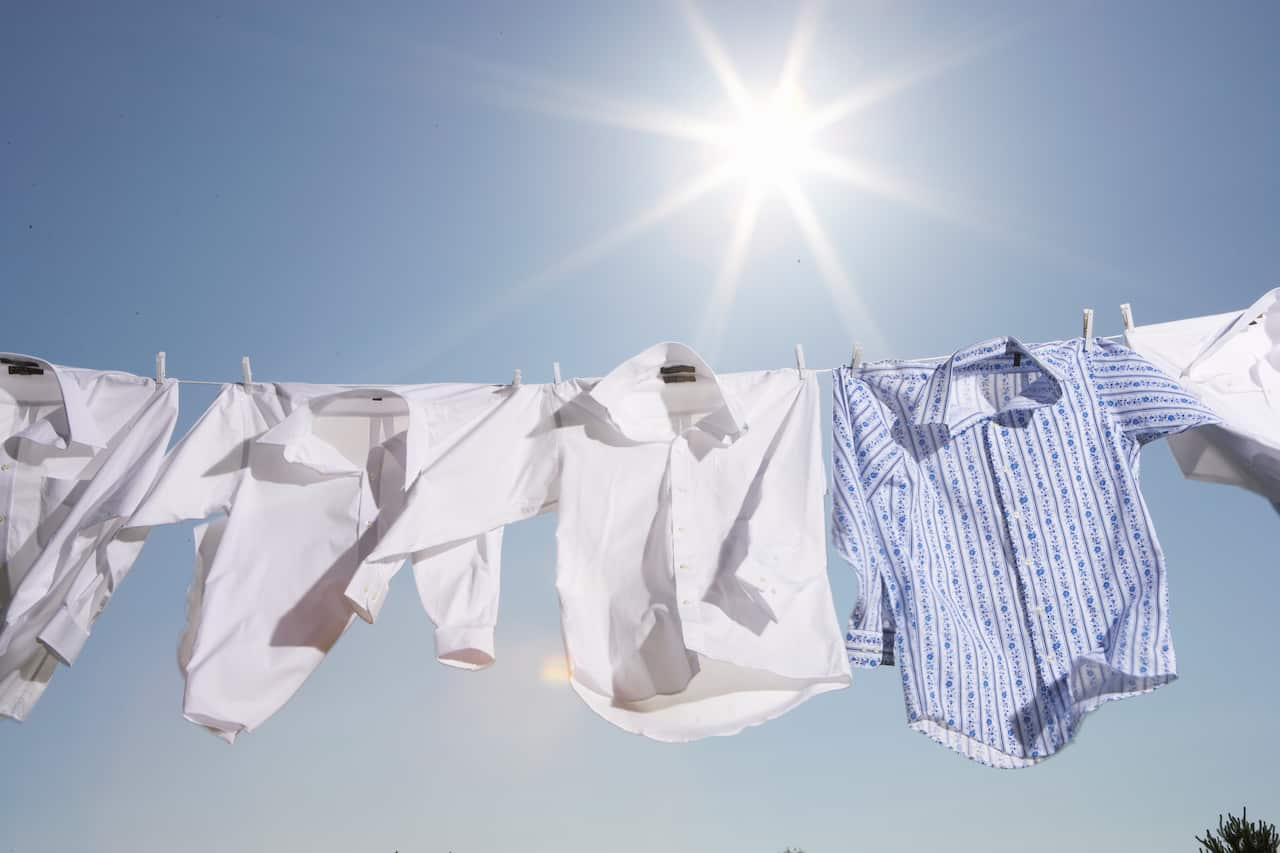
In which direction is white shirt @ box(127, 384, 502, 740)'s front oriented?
toward the camera

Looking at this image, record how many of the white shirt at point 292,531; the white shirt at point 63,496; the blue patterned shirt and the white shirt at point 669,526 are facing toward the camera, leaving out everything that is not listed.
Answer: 4

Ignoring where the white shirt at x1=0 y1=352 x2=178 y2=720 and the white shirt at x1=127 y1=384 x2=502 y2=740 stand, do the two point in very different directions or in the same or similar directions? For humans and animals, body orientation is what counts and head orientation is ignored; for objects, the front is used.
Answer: same or similar directions

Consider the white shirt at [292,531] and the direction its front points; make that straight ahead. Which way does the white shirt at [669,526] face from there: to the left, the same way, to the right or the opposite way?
the same way

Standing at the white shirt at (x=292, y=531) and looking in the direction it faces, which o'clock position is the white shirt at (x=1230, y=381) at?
the white shirt at (x=1230, y=381) is roughly at 10 o'clock from the white shirt at (x=292, y=531).

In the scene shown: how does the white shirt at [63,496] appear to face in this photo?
toward the camera

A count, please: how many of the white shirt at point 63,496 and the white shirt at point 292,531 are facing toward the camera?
2

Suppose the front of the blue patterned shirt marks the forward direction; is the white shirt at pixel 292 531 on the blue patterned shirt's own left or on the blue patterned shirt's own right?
on the blue patterned shirt's own right

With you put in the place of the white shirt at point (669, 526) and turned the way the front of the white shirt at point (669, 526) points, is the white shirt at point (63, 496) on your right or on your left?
on your right

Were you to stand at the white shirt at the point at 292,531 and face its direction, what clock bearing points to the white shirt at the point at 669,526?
the white shirt at the point at 669,526 is roughly at 10 o'clock from the white shirt at the point at 292,531.

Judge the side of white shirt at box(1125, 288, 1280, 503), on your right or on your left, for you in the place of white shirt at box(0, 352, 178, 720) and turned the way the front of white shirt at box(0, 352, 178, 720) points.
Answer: on your left

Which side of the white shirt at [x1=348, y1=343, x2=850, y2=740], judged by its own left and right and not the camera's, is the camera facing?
front

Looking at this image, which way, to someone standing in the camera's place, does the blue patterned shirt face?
facing the viewer

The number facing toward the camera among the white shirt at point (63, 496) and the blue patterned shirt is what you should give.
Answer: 2
